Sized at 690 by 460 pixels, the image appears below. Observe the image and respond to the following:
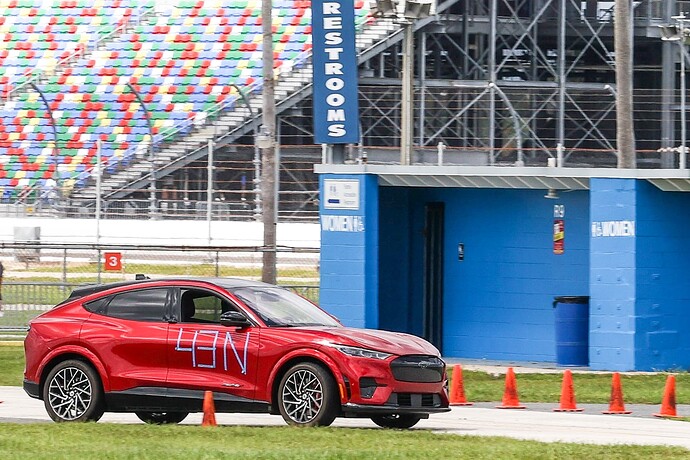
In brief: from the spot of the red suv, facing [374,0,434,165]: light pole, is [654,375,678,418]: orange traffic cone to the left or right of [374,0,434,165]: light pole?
right

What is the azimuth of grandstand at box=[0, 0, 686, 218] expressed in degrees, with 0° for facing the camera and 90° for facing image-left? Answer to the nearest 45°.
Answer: approximately 45°

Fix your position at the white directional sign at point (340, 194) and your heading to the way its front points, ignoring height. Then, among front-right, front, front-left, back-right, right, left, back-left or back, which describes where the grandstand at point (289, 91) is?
back

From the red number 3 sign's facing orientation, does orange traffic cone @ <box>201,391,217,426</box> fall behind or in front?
in front

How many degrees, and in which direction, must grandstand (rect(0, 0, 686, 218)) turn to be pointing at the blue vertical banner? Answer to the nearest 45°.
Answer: approximately 45° to its left

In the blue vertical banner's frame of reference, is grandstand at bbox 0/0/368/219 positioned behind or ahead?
behind

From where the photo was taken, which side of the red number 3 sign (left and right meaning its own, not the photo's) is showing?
front

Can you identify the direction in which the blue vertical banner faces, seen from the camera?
facing the viewer
